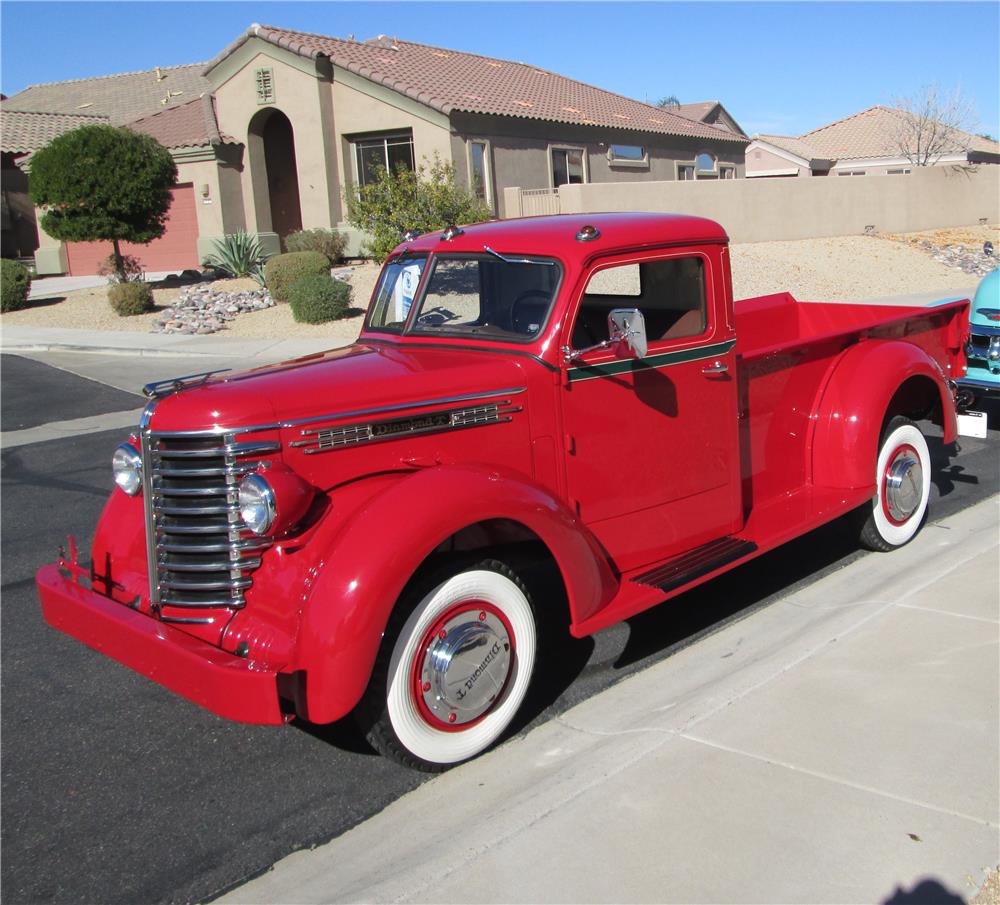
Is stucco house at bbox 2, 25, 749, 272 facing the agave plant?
yes

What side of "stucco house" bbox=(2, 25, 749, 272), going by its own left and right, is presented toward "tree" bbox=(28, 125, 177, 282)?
front

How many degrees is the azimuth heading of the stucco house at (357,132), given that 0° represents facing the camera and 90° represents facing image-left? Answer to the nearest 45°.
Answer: approximately 45°

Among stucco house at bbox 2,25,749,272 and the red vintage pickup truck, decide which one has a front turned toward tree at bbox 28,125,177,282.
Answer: the stucco house

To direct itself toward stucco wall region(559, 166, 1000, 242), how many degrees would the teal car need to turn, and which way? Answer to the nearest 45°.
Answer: approximately 135° to its right

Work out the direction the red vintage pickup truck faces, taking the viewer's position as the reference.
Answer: facing the viewer and to the left of the viewer

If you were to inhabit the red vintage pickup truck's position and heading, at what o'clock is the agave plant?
The agave plant is roughly at 4 o'clock from the red vintage pickup truck.

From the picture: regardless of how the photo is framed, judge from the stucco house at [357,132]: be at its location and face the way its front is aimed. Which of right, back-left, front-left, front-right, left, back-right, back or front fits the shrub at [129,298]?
front

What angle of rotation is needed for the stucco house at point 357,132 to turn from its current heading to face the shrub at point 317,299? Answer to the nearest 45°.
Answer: approximately 45° to its left

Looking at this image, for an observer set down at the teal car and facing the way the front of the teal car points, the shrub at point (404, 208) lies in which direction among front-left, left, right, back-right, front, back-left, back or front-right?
right

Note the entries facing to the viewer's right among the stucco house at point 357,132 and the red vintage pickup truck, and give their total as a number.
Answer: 0
